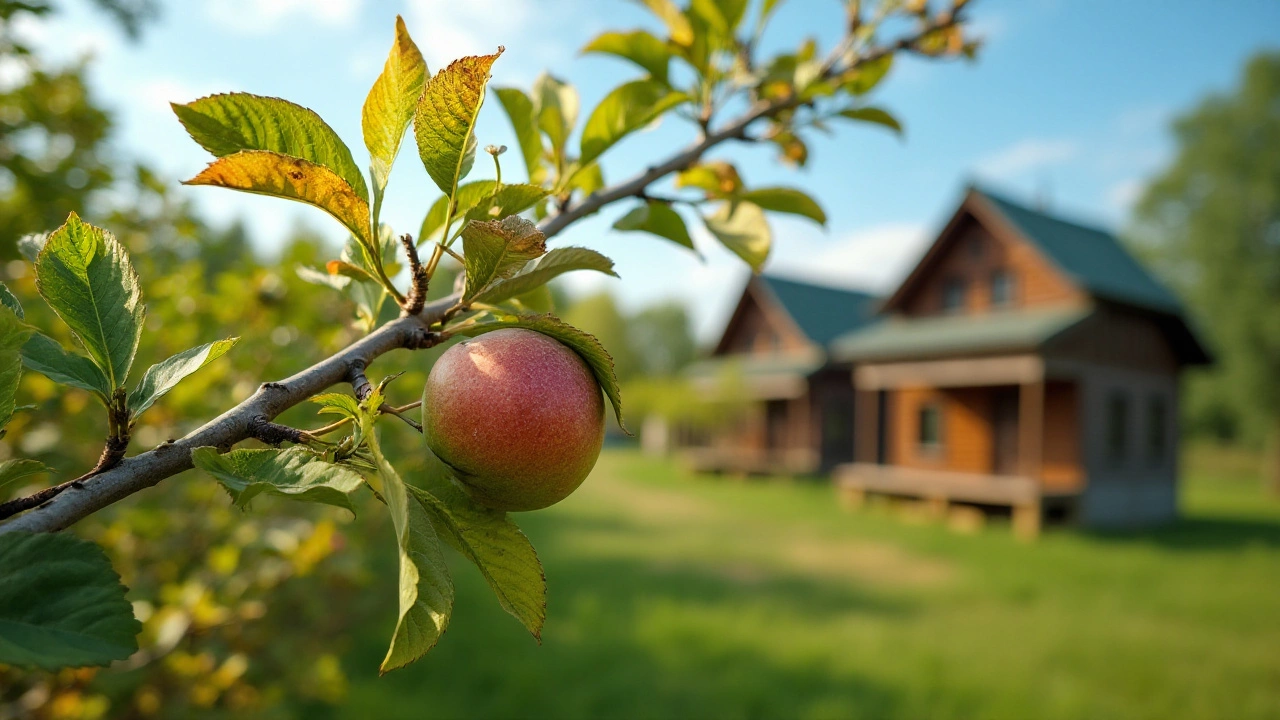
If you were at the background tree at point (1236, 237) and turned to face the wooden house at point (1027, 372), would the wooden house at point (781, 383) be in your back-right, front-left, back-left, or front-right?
front-right

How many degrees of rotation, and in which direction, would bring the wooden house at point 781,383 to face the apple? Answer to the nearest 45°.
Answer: approximately 45° to its left

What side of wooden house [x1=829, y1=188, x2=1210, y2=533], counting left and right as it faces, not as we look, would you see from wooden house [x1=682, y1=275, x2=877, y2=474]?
right

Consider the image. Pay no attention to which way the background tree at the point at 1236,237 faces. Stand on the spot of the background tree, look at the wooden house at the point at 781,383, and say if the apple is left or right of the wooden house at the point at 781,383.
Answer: left

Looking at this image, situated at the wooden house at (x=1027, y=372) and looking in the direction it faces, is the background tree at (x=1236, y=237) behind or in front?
behind

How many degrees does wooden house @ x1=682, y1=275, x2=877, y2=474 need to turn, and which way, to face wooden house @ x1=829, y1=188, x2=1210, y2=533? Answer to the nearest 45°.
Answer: approximately 90° to its left

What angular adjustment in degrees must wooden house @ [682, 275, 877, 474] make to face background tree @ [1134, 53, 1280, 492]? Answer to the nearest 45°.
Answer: approximately 180°

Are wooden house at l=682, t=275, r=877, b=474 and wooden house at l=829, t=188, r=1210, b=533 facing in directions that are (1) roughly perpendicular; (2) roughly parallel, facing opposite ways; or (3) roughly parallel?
roughly parallel

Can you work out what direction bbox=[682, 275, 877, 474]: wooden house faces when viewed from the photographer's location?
facing the viewer and to the left of the viewer

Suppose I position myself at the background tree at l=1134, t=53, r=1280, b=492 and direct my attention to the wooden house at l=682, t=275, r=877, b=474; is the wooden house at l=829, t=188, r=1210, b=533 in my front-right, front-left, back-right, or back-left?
front-left

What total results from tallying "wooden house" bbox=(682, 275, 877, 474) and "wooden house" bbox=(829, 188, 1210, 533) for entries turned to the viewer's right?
0
